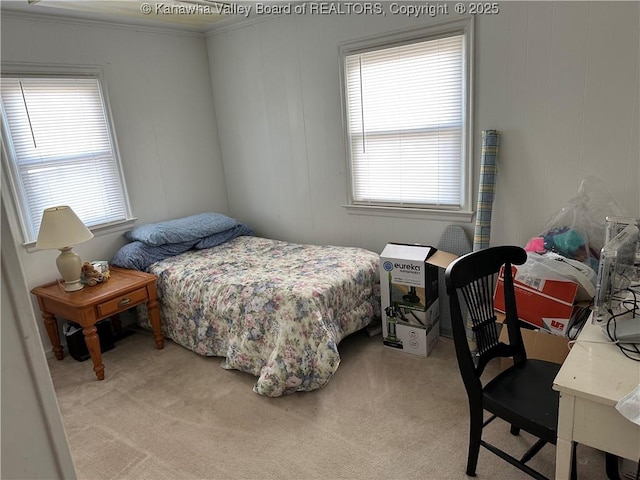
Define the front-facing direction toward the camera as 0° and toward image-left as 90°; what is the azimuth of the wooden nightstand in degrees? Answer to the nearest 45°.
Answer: approximately 315°

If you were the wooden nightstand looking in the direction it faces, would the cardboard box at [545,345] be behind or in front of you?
in front

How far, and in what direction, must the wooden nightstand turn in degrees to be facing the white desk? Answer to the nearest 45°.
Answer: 0° — it already faces it

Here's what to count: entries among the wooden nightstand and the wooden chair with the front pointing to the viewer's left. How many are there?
0
